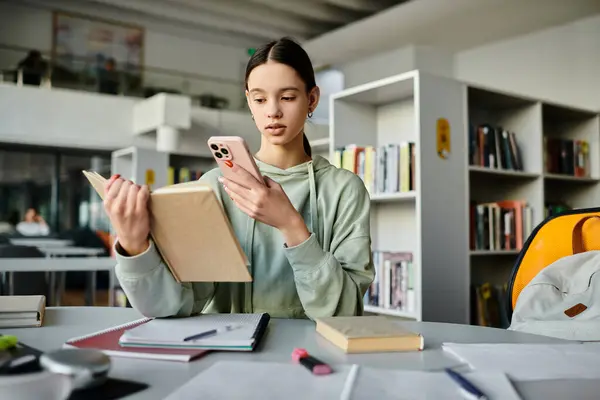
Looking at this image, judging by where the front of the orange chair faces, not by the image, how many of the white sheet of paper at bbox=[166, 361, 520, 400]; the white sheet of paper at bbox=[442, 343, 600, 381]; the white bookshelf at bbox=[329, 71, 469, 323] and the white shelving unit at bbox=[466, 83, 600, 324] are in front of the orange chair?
2

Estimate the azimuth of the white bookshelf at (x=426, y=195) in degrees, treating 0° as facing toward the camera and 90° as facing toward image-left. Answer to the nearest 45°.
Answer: approximately 45°

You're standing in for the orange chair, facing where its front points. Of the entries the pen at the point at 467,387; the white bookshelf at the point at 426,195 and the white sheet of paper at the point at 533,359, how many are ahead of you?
2

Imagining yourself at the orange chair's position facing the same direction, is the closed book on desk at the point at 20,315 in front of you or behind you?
in front

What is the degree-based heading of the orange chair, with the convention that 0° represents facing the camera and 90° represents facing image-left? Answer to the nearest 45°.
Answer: approximately 0°

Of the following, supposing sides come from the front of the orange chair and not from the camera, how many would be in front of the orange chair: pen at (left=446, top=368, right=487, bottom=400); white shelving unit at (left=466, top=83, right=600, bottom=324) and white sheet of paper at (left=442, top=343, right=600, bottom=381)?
2

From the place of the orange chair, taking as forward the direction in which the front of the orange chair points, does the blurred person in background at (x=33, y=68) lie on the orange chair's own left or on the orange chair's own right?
on the orange chair's own right

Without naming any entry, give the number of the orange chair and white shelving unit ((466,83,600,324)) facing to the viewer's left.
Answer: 0

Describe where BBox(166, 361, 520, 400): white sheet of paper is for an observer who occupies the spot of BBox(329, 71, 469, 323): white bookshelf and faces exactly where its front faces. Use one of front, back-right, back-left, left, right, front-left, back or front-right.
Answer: front-left

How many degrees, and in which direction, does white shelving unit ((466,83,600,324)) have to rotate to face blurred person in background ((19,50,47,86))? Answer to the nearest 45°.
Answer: approximately 135° to its right

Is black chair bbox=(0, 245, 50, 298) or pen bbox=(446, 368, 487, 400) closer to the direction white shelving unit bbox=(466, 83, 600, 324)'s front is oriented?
the pen

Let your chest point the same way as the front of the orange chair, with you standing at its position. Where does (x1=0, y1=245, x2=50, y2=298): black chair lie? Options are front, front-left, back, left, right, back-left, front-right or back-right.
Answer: right

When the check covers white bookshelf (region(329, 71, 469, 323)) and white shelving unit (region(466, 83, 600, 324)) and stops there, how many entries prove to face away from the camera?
0

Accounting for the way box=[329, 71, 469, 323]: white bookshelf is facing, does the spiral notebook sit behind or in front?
in front

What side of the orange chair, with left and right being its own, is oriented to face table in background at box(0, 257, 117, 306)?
right
